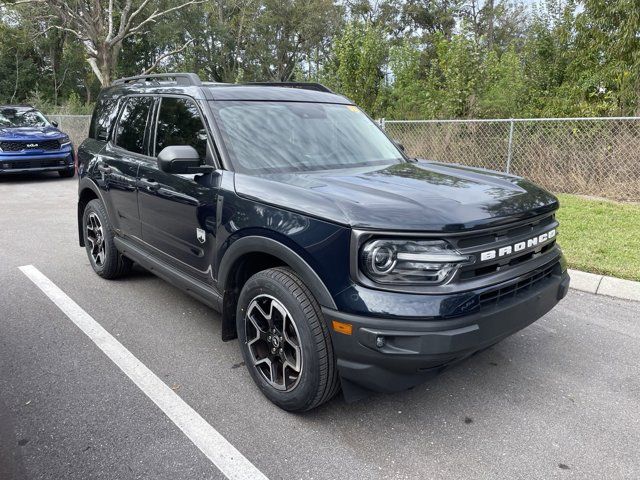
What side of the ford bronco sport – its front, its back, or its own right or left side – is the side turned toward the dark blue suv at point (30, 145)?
back

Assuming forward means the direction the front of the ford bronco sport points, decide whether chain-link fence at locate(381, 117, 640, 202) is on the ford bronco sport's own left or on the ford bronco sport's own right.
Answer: on the ford bronco sport's own left

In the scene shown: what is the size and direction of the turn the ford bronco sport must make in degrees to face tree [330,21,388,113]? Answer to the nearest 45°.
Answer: approximately 135° to its left

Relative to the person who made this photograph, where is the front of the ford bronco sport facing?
facing the viewer and to the right of the viewer

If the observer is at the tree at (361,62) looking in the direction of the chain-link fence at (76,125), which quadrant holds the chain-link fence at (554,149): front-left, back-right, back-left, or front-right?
back-left
